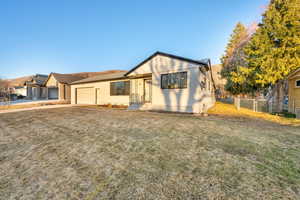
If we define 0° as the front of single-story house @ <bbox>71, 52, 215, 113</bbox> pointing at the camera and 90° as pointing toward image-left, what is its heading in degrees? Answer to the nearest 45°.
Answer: approximately 45°

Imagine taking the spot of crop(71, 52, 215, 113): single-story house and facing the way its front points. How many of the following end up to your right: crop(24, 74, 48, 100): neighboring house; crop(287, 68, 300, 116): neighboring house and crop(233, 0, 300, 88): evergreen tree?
1

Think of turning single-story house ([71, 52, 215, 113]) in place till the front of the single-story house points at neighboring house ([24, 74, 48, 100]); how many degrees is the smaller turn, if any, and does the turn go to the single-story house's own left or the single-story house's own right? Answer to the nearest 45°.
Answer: approximately 90° to the single-story house's own right

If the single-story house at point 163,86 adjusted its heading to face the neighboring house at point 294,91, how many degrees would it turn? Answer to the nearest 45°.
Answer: approximately 135° to its left

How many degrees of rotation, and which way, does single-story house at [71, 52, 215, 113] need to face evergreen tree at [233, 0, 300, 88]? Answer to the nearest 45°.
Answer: approximately 135° to its left

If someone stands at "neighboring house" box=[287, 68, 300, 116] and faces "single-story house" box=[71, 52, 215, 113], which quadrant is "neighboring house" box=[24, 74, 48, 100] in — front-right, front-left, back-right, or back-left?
front-right
